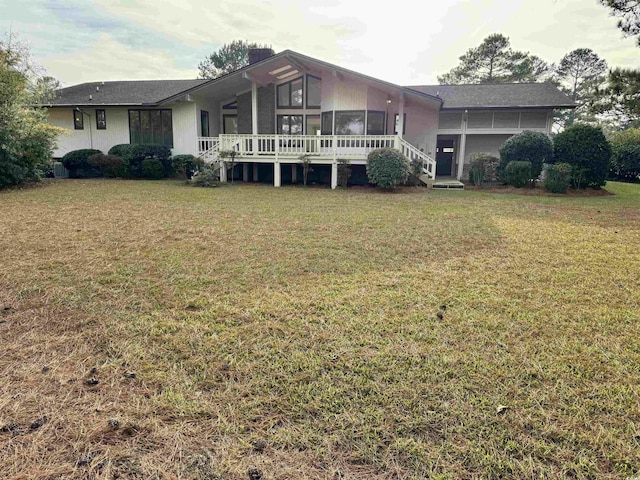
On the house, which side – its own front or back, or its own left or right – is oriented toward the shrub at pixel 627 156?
left

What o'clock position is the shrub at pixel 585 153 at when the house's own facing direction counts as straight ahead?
The shrub is roughly at 10 o'clock from the house.

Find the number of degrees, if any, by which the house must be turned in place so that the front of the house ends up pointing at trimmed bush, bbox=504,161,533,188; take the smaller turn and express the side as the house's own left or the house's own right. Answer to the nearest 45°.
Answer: approximately 45° to the house's own left

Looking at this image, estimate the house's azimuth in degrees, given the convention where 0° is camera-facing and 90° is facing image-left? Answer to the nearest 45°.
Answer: approximately 0°

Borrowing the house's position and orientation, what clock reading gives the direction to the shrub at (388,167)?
The shrub is roughly at 11 o'clock from the house.

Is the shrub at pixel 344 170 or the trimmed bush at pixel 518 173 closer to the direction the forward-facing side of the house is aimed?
the shrub

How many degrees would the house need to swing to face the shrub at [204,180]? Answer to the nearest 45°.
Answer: approximately 45° to its right

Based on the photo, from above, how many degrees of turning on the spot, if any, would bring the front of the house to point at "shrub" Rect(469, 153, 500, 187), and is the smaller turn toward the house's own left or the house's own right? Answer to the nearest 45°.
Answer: approximately 45° to the house's own left

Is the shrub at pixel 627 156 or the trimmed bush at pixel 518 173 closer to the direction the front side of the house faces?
the trimmed bush

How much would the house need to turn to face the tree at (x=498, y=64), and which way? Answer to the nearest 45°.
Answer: approximately 135° to its left

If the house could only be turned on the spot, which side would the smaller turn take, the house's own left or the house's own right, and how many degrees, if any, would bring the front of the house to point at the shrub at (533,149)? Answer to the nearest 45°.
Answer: approximately 45° to the house's own left
